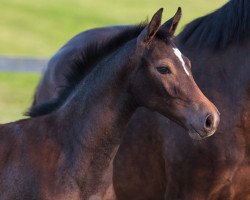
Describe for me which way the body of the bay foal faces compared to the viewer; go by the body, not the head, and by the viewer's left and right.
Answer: facing to the right of the viewer
